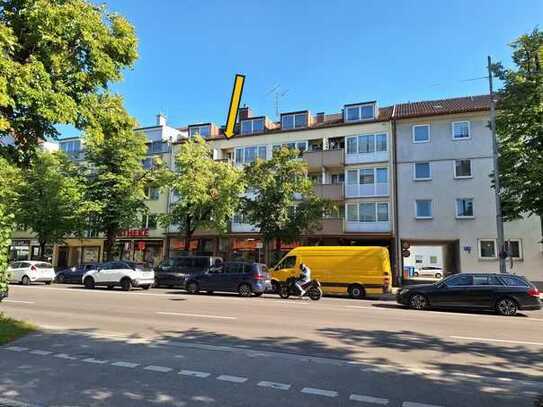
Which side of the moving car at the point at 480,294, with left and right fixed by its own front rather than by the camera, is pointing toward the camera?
left

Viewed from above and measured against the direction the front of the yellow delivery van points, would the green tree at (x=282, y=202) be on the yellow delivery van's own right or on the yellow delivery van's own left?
on the yellow delivery van's own right

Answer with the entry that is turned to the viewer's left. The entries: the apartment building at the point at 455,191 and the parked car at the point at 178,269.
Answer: the parked car

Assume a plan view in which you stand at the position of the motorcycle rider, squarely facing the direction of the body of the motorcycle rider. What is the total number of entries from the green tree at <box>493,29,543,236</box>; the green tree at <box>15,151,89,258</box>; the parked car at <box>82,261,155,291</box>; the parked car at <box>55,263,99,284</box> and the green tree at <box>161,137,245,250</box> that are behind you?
1

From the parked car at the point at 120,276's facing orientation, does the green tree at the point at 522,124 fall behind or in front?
behind

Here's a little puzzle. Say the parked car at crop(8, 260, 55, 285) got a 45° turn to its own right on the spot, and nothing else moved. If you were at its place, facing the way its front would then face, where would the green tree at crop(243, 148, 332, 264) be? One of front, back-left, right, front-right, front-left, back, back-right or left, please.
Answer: back-right

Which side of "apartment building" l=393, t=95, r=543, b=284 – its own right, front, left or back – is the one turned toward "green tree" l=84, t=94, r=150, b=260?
right

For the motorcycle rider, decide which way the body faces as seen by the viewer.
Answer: to the viewer's left

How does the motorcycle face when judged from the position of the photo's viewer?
facing to the left of the viewer

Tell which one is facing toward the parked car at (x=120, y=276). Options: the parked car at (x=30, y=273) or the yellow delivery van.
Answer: the yellow delivery van

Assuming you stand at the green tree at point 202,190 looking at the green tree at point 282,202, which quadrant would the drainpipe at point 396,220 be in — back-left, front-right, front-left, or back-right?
front-left

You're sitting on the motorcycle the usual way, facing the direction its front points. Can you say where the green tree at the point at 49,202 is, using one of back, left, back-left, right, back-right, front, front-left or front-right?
front-right

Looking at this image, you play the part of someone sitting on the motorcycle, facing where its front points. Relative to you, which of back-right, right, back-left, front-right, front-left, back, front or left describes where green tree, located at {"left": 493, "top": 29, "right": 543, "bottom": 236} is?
back

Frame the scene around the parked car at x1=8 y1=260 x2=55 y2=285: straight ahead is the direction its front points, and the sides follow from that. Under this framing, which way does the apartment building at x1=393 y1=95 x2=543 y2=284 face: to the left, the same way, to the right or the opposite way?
to the left

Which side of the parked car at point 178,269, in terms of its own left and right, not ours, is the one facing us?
left

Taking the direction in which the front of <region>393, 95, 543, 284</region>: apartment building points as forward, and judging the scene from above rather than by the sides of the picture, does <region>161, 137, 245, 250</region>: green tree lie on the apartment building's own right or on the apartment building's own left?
on the apartment building's own right

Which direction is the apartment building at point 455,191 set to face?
toward the camera
